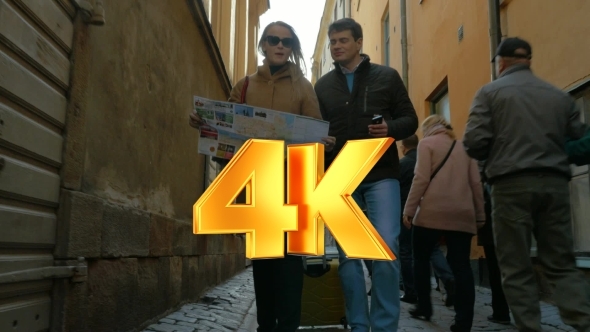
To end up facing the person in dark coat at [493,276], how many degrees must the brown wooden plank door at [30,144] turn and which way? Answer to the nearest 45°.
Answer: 0° — it already faces them

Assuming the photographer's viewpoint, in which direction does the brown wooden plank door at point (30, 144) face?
facing to the right of the viewer

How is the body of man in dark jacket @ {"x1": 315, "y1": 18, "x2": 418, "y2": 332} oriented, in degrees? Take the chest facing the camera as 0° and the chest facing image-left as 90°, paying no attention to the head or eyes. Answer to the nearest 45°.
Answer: approximately 45°

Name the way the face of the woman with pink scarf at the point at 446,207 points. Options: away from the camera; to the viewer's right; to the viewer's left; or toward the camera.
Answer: away from the camera

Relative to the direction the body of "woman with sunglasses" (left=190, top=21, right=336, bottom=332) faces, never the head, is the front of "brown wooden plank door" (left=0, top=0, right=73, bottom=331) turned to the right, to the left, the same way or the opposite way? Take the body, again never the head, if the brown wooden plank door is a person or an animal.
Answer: to the left

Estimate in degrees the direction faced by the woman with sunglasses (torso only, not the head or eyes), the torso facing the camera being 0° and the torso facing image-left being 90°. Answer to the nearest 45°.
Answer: approximately 0°

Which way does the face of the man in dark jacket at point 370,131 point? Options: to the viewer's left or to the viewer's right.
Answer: to the viewer's left

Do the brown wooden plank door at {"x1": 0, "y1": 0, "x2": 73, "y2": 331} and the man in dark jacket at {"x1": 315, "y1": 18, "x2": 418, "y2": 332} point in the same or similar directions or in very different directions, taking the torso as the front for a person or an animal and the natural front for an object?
very different directions

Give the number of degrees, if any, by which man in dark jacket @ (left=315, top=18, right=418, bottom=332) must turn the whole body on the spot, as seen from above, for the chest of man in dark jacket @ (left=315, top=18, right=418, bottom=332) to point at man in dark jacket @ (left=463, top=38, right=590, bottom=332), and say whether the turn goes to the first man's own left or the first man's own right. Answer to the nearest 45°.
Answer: approximately 135° to the first man's own left

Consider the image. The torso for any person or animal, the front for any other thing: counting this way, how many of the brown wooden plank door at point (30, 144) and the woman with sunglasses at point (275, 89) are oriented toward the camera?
1
